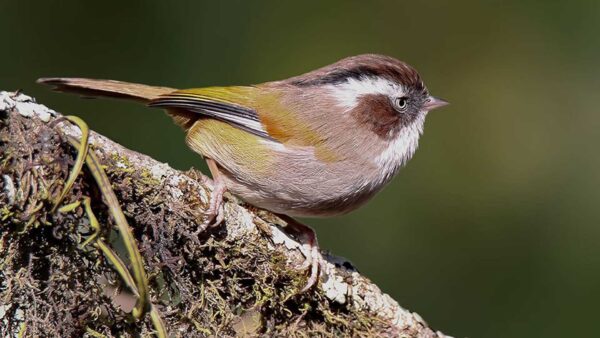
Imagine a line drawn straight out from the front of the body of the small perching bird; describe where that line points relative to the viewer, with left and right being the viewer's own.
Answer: facing to the right of the viewer
